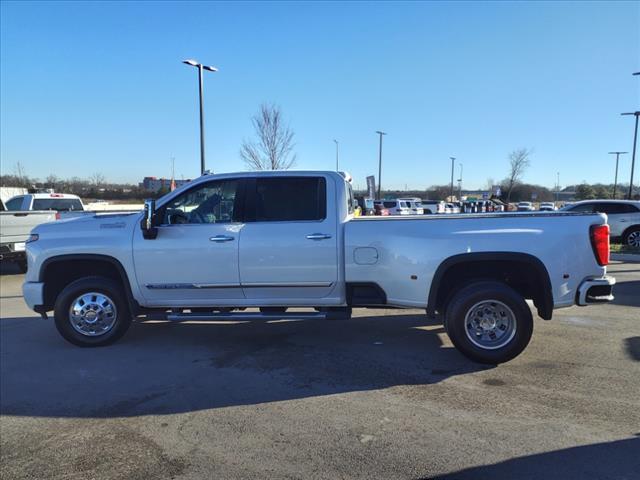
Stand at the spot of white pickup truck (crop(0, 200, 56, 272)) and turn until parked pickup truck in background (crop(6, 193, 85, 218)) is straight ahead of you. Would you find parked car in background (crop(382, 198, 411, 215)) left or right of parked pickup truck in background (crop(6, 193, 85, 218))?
right

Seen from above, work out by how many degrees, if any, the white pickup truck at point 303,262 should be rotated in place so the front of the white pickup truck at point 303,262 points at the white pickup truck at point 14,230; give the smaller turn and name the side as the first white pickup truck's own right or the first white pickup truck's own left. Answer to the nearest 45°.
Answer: approximately 45° to the first white pickup truck's own right

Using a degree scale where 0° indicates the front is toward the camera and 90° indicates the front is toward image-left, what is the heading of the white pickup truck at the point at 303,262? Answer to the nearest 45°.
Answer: approximately 90°

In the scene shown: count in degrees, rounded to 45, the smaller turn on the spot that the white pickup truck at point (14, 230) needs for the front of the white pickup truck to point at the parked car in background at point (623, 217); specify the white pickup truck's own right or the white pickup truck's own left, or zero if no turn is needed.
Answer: approximately 135° to the white pickup truck's own right

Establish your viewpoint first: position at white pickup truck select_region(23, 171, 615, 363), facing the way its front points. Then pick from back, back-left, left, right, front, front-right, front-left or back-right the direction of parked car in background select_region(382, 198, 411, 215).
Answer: right

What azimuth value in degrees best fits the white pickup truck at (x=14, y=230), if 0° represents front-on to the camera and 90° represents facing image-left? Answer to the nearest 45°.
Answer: approximately 135°

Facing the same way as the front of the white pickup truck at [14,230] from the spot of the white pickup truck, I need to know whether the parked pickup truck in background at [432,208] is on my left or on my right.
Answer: on my right
